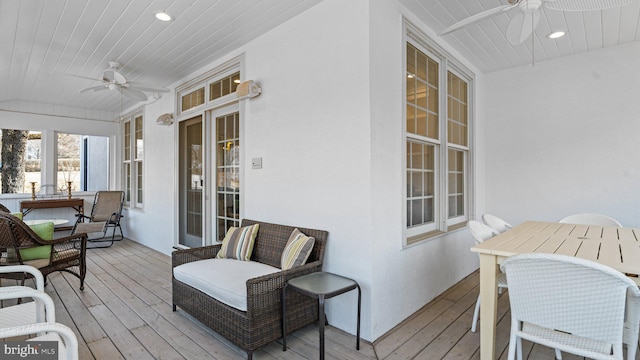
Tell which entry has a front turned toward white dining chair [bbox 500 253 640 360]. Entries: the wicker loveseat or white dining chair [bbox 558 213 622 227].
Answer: white dining chair [bbox 558 213 622 227]

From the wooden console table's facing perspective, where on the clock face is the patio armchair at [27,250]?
The patio armchair is roughly at 12 o'clock from the wooden console table.

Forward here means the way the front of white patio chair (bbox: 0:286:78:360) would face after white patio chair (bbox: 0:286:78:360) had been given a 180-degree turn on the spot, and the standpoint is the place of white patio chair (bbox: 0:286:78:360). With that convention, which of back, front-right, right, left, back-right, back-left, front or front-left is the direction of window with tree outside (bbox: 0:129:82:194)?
right

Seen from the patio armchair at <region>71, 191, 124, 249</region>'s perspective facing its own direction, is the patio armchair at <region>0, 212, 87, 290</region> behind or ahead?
ahead

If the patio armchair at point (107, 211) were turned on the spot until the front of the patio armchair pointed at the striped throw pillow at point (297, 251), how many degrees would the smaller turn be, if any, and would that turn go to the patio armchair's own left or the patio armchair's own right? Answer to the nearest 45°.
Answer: approximately 45° to the patio armchair's own left

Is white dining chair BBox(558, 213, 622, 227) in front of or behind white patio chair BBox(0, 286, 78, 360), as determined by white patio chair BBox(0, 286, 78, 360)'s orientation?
in front

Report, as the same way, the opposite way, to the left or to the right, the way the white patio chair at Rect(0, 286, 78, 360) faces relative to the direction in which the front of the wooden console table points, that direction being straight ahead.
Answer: to the left

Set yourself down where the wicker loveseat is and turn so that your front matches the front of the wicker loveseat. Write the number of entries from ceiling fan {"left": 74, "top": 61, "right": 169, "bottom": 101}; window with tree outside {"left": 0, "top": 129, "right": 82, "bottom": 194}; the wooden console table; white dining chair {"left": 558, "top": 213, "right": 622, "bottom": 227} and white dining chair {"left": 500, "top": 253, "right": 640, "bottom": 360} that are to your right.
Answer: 3

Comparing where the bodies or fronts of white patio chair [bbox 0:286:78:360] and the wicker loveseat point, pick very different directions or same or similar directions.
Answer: very different directions

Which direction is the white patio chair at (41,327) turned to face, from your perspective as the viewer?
facing to the right of the viewer

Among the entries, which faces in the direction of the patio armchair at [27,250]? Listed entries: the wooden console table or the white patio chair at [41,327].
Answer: the wooden console table

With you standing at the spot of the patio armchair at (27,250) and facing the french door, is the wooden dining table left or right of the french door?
right

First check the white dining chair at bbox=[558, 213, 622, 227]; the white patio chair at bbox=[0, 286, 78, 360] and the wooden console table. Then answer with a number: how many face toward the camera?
2

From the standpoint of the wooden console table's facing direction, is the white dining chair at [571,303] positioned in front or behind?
in front
